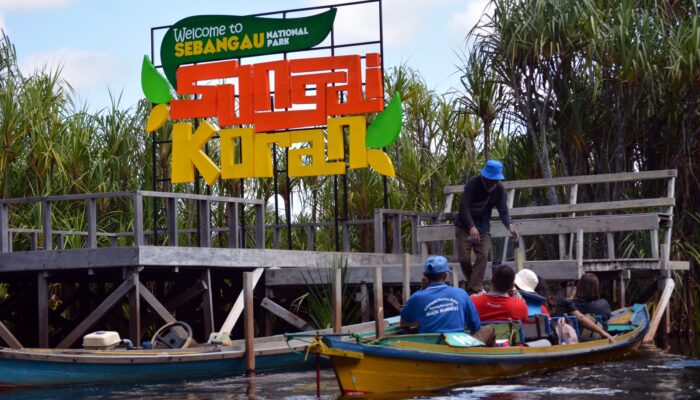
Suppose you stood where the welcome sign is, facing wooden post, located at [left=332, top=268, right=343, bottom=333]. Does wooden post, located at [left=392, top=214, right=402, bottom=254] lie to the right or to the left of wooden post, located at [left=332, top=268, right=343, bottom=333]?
left

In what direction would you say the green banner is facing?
toward the camera

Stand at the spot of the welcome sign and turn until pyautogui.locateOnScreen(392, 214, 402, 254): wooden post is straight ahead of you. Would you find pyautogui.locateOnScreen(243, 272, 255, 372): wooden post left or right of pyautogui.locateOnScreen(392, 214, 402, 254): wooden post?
right

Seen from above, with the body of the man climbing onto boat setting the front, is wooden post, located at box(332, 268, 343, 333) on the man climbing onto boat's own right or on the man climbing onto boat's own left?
on the man climbing onto boat's own right

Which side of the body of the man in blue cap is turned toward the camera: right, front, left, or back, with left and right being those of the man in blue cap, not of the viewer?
back

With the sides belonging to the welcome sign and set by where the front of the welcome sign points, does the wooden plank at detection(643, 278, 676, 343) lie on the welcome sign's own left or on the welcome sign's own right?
on the welcome sign's own left

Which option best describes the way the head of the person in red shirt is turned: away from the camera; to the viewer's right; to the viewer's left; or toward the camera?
away from the camera

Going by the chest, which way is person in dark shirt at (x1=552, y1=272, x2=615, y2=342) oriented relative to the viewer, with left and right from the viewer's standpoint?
facing away from the viewer

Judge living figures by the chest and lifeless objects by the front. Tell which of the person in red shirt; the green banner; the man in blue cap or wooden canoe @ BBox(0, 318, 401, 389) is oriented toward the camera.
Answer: the green banner

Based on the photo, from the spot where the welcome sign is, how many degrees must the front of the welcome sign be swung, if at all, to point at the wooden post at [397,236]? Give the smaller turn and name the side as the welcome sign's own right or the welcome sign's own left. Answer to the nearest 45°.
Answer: approximately 45° to the welcome sign's own left

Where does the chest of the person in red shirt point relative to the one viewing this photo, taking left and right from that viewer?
facing away from the viewer

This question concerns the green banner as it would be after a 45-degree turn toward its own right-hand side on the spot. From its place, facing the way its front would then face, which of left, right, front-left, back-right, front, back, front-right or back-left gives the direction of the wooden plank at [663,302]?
left
